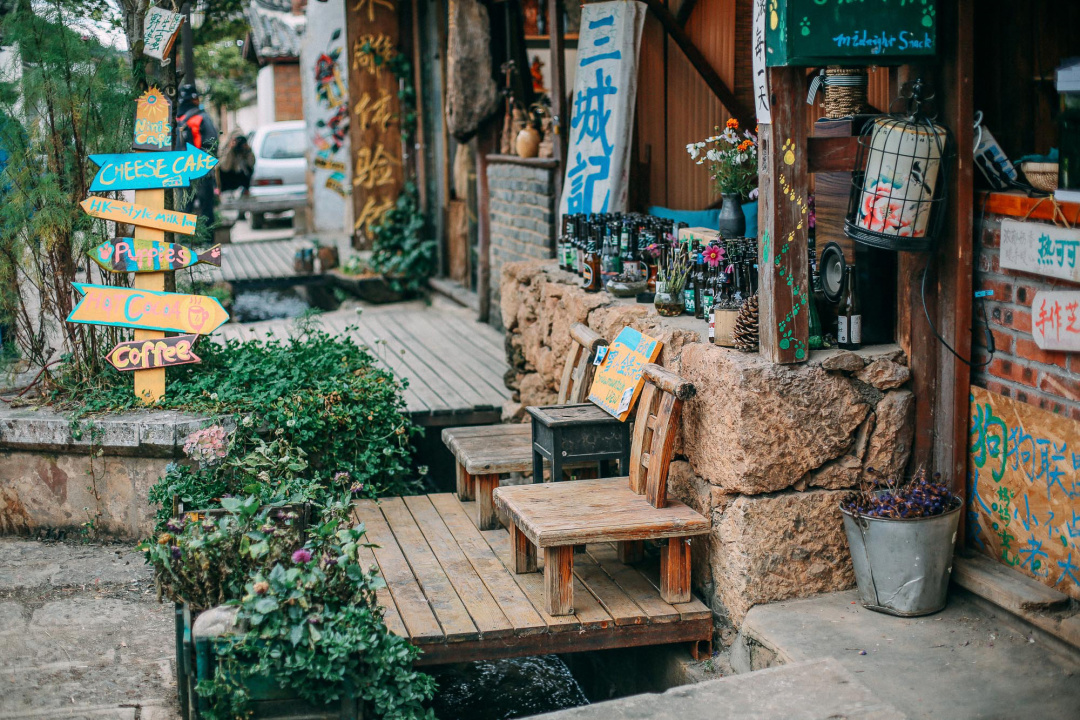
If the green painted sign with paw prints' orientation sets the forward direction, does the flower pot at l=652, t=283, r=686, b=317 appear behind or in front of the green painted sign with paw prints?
behind

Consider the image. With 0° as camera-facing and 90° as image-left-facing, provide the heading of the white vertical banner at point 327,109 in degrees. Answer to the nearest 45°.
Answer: approximately 0°

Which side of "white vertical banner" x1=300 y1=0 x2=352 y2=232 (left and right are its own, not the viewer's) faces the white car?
back

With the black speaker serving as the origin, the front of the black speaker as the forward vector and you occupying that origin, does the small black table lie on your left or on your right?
on your right

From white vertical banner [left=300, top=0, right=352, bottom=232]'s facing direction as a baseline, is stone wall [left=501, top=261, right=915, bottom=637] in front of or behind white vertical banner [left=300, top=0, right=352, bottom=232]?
in front

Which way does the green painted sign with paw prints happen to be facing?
toward the camera

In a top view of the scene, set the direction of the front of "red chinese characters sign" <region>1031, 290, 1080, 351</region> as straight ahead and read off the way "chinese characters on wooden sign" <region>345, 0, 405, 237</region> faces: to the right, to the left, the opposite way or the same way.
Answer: to the left

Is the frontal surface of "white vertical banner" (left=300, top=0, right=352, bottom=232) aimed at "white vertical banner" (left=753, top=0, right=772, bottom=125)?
yes

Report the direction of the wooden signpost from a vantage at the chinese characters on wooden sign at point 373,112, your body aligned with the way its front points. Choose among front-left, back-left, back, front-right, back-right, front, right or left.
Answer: front

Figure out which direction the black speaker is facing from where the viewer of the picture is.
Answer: facing the viewer and to the left of the viewer
